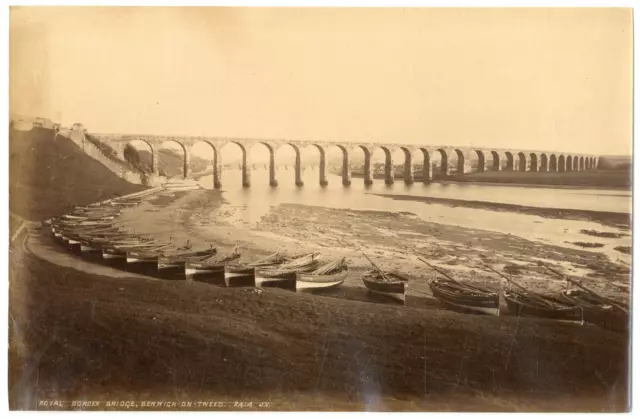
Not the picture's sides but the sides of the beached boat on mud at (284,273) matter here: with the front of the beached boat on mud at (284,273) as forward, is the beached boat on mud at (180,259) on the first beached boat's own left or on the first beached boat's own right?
on the first beached boat's own left

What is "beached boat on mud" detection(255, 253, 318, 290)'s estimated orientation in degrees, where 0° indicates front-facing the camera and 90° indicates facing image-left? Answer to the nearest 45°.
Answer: approximately 225°
